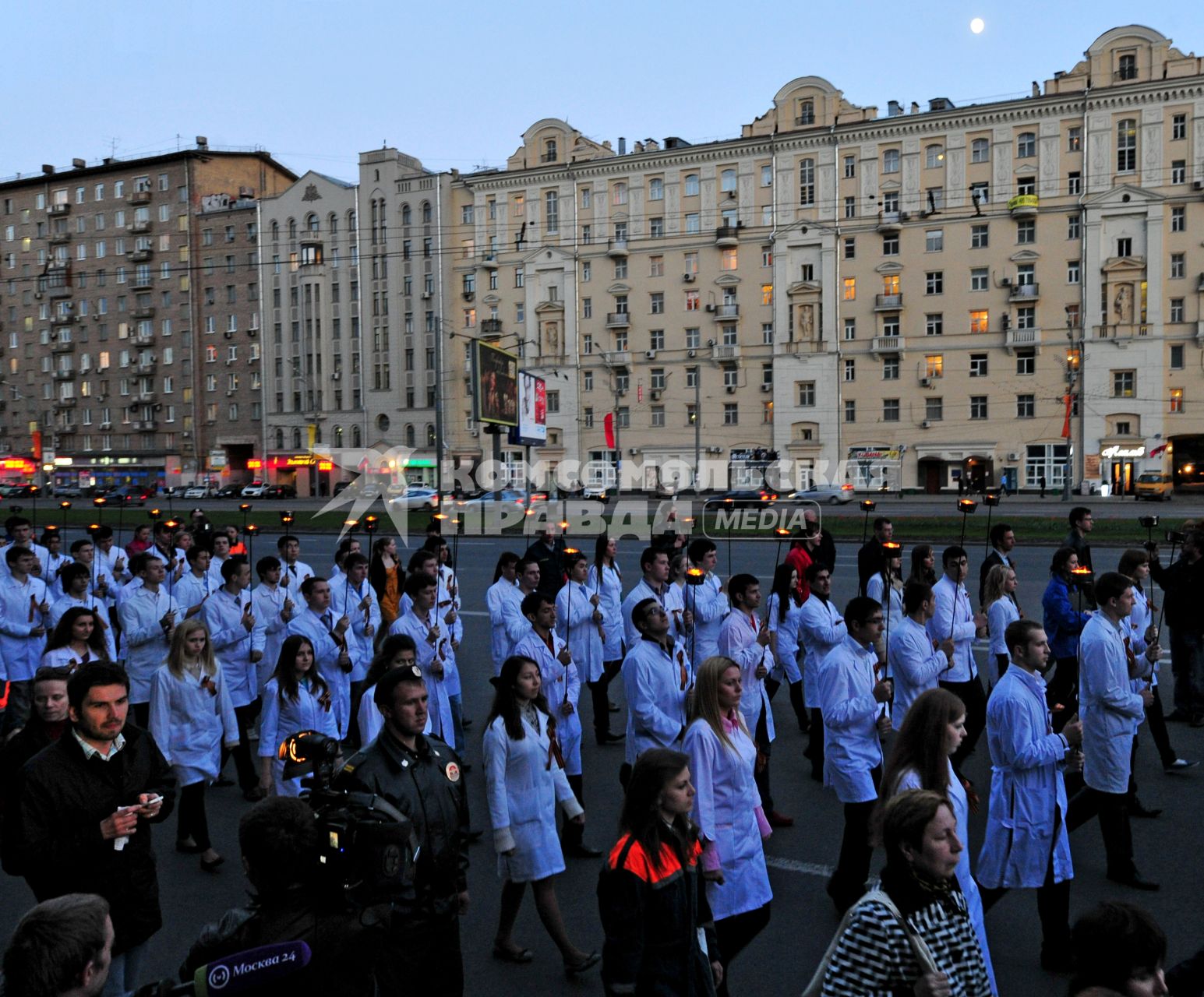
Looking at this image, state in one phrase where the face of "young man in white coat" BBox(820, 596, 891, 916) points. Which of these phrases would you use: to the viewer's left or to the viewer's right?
to the viewer's right

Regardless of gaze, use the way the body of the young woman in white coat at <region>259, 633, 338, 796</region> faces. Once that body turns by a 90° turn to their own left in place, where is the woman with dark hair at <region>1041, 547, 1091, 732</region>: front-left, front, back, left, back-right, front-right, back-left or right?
front-right

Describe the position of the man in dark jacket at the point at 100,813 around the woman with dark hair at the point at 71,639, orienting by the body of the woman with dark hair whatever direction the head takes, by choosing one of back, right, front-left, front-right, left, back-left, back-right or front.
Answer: front-right

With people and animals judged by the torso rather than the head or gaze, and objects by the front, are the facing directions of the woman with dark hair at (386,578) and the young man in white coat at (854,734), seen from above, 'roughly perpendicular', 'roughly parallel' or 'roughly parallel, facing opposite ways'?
roughly parallel

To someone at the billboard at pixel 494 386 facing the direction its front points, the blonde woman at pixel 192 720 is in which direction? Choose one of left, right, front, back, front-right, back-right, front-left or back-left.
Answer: front-right

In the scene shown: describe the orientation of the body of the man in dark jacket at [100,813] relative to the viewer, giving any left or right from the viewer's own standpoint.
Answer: facing the viewer and to the right of the viewer

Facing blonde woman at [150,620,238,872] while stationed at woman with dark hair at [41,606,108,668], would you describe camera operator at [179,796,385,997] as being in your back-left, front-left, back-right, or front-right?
front-right

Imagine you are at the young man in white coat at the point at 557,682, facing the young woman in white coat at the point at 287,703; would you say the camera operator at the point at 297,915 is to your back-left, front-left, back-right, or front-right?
front-left

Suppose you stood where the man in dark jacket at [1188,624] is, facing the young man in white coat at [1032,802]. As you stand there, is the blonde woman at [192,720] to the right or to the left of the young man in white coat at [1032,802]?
right

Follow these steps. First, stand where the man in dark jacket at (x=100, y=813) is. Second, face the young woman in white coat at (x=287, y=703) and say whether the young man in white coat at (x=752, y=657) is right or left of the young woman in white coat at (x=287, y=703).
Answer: right

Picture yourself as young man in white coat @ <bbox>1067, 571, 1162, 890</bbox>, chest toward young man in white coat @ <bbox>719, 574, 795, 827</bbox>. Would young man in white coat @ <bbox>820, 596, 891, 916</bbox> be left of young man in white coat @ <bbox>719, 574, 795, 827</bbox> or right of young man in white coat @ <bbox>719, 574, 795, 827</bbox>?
left

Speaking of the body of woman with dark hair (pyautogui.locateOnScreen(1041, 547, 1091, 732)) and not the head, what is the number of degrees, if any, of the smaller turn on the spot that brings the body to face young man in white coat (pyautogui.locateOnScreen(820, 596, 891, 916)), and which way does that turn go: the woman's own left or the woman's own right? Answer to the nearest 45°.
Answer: approximately 90° to the woman's own right

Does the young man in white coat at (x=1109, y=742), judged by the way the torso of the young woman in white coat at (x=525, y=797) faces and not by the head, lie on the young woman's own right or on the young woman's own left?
on the young woman's own left

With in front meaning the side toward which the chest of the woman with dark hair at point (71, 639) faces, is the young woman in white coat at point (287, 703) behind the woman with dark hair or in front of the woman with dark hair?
in front
